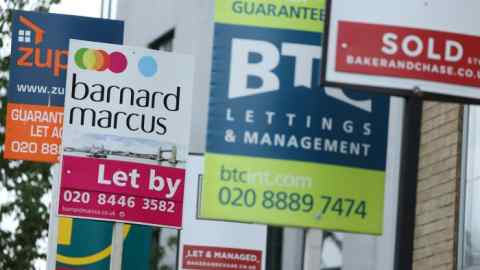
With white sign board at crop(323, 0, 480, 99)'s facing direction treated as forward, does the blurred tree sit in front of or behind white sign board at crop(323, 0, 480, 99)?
behind

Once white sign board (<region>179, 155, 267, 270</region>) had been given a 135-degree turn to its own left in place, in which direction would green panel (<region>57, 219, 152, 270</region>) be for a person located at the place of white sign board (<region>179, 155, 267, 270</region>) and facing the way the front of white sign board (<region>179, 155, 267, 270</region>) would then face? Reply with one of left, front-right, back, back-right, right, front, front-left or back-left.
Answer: back-left

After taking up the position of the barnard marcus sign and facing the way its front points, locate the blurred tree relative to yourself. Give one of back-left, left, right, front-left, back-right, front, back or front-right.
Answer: back

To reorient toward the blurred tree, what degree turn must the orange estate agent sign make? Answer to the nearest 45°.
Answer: approximately 180°

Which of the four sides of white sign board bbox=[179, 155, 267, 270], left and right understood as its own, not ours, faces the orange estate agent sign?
right

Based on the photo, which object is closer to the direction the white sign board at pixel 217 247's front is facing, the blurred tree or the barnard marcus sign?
the barnard marcus sign

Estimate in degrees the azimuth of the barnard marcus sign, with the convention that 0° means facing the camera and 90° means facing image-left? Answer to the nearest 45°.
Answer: approximately 0°

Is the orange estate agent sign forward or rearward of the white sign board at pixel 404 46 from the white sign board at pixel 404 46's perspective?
rearward
